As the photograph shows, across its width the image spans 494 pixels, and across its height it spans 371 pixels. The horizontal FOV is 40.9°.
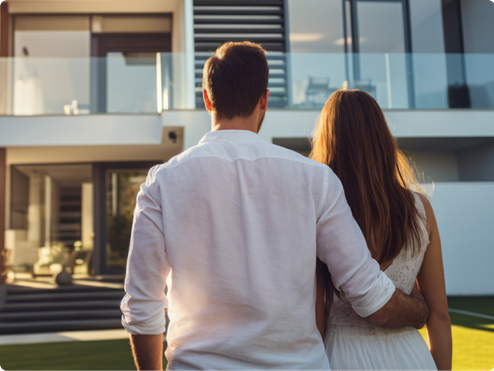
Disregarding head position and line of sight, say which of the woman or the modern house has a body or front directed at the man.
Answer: the modern house

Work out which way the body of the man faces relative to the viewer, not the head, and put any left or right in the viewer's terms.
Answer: facing away from the viewer

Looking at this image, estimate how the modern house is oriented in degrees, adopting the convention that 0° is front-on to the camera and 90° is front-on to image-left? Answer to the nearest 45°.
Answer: approximately 0°

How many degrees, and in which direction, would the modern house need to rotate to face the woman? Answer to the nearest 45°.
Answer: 0° — it already faces them

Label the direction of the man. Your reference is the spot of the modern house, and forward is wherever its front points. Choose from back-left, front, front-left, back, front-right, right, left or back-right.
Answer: front

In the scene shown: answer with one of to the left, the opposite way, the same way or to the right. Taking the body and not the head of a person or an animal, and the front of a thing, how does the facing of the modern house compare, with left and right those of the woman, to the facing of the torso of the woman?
the opposite way

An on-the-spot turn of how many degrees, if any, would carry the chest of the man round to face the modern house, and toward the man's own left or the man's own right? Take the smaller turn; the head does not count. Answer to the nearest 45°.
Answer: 0° — they already face it

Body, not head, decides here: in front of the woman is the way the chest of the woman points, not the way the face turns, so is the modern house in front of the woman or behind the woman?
in front

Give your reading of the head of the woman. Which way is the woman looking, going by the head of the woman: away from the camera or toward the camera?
away from the camera

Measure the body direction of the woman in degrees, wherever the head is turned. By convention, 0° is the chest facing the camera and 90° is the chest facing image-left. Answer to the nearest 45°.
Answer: approximately 180°

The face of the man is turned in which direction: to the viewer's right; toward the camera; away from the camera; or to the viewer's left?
away from the camera

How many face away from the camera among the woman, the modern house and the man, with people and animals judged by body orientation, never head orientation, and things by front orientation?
2

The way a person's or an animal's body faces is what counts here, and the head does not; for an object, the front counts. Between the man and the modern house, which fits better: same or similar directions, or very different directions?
very different directions

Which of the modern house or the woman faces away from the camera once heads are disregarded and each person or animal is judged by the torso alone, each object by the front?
the woman

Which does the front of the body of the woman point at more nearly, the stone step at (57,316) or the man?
the stone step
